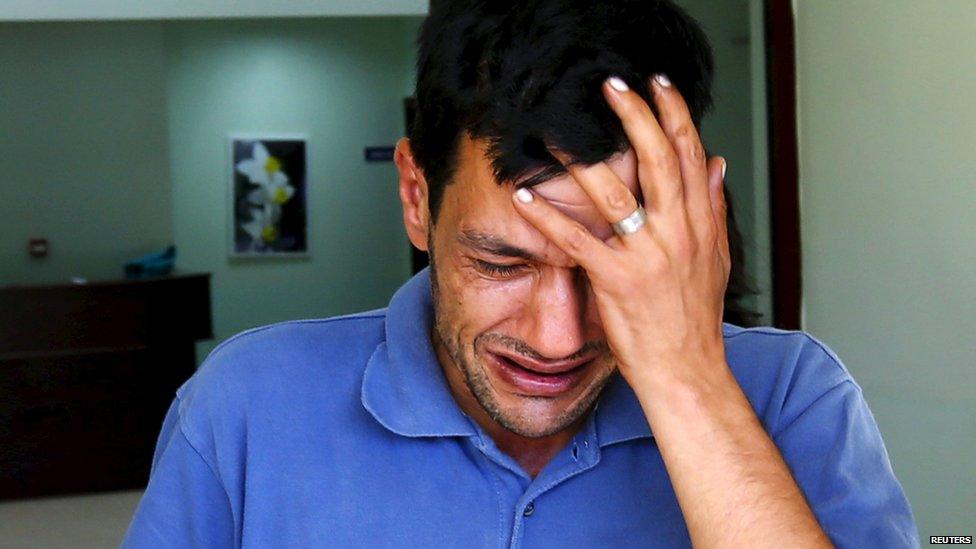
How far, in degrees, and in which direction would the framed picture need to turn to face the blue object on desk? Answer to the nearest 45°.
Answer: approximately 45° to its right

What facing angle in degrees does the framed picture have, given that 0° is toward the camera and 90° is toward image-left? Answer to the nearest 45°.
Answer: approximately 0°

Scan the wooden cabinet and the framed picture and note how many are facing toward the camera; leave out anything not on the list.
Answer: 2

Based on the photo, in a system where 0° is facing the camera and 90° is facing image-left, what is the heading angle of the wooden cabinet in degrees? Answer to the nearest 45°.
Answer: approximately 0°

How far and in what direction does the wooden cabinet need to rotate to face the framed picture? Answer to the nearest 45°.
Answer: approximately 135° to its left
